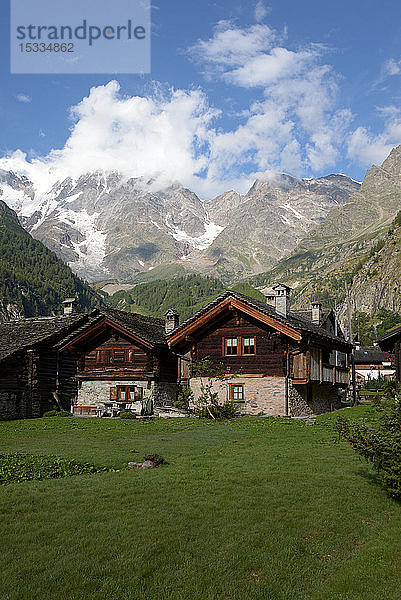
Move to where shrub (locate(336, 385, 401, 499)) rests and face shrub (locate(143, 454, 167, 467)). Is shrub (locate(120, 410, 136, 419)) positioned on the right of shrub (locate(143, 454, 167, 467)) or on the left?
right

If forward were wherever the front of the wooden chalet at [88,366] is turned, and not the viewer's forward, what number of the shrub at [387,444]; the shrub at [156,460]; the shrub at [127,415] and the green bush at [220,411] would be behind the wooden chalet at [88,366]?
0

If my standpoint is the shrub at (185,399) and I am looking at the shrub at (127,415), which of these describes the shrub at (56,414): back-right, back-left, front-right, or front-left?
front-right

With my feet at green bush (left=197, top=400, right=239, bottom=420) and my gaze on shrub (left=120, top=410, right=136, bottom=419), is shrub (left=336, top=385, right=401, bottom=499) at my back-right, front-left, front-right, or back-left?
back-left

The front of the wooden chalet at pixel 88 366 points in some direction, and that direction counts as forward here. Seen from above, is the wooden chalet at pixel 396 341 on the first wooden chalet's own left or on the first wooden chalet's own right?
on the first wooden chalet's own left

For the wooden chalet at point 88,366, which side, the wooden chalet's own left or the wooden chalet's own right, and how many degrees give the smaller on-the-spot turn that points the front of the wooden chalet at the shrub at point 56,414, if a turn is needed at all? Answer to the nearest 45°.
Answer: approximately 45° to the wooden chalet's own right

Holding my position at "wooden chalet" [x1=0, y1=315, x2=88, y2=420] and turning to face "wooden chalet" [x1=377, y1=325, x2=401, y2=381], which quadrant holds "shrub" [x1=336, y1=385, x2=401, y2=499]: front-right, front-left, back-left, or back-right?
front-right

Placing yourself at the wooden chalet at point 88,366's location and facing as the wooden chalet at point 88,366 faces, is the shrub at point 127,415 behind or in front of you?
in front

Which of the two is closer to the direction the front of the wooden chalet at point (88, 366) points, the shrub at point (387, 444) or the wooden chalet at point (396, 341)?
the shrub

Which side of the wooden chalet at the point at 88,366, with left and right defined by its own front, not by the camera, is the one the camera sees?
front

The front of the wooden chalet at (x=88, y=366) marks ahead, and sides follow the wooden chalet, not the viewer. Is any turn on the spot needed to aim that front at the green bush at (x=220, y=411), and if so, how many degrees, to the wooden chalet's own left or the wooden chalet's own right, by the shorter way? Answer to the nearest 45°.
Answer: approximately 45° to the wooden chalet's own left

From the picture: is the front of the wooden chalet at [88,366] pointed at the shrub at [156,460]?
yes

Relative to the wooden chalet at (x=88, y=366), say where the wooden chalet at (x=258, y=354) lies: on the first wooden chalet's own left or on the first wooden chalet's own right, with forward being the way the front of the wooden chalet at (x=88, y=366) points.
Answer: on the first wooden chalet's own left

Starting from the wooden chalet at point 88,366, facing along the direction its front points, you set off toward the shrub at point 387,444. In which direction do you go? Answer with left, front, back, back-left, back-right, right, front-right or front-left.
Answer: front

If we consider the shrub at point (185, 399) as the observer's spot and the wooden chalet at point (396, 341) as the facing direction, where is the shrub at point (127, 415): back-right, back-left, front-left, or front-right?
back-right
